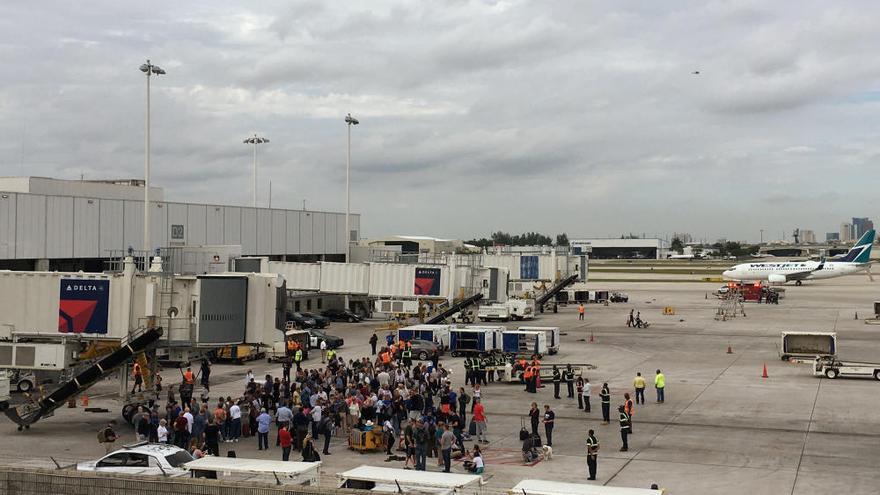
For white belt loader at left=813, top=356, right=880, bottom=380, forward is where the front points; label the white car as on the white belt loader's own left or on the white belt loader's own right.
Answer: on the white belt loader's own left

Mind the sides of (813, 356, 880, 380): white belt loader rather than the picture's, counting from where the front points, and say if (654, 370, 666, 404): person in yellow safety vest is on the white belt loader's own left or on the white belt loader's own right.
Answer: on the white belt loader's own left

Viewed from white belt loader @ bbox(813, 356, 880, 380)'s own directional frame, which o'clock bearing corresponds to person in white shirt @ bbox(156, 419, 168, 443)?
The person in white shirt is roughly at 10 o'clock from the white belt loader.

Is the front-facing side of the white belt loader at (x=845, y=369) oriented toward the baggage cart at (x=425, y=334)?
yes

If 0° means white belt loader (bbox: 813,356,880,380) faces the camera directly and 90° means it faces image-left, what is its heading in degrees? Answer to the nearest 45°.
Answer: approximately 90°

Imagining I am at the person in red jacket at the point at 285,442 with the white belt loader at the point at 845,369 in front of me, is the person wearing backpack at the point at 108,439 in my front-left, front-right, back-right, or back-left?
back-left
